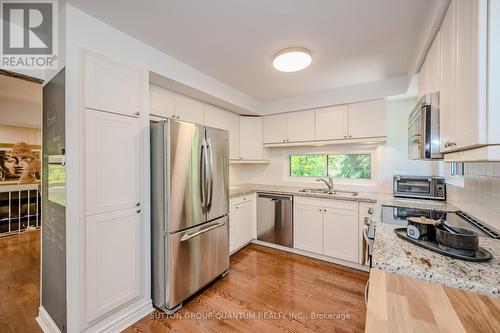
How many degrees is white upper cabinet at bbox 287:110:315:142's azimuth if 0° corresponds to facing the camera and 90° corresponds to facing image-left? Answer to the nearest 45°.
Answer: approximately 45°

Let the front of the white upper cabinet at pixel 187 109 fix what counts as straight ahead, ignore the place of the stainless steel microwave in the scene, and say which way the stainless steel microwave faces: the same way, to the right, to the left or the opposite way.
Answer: the opposite way

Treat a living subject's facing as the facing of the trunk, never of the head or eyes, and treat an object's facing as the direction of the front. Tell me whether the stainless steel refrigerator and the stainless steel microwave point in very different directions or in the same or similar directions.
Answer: very different directions

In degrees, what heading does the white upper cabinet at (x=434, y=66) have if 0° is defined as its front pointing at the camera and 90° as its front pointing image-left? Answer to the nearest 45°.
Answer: approximately 90°

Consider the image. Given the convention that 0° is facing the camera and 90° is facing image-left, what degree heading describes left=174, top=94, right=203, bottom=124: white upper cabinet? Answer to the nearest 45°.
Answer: approximately 315°

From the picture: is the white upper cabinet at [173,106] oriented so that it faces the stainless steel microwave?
yes

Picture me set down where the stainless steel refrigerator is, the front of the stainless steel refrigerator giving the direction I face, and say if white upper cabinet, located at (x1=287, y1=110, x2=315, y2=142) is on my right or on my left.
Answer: on my left

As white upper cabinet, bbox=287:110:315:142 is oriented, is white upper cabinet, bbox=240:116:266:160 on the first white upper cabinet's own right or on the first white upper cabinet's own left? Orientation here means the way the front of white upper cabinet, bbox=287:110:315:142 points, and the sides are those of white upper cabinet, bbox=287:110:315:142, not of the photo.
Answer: on the first white upper cabinet's own right

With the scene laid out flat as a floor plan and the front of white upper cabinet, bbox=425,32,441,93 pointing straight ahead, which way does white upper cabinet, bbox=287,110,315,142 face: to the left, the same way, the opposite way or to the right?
to the left

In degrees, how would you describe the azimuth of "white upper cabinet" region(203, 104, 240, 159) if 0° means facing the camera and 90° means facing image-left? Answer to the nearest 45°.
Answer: approximately 315°

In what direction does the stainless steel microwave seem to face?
to the viewer's left
